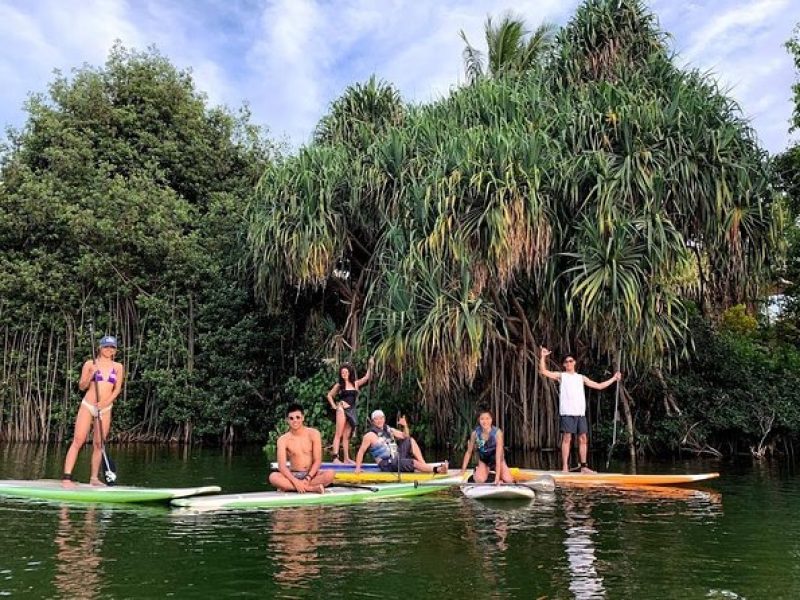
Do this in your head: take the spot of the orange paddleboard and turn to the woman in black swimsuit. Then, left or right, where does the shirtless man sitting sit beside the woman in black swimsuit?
left

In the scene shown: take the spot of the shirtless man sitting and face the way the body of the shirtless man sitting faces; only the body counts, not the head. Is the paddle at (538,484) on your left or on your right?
on your left

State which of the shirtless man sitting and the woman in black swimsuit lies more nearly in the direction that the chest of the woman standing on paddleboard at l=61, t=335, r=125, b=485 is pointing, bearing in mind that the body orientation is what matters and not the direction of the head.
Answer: the shirtless man sitting

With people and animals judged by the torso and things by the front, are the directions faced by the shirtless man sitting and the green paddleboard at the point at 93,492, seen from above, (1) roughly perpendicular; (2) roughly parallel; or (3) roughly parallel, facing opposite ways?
roughly perpendicular

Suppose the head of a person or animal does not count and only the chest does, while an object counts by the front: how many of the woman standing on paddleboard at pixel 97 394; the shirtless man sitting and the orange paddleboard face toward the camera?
2

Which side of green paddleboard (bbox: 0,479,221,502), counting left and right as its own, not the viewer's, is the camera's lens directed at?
right

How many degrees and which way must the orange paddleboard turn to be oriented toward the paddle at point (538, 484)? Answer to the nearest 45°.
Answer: approximately 135° to its right

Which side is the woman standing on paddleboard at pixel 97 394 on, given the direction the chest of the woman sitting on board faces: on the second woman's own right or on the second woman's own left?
on the second woman's own right

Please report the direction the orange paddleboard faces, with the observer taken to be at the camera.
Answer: facing to the right of the viewer

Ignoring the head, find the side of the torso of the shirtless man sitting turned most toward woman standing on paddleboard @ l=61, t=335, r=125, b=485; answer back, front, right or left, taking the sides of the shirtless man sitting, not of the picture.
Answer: right

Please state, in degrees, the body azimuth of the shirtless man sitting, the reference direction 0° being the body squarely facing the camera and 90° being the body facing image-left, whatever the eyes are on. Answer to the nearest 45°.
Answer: approximately 0°
